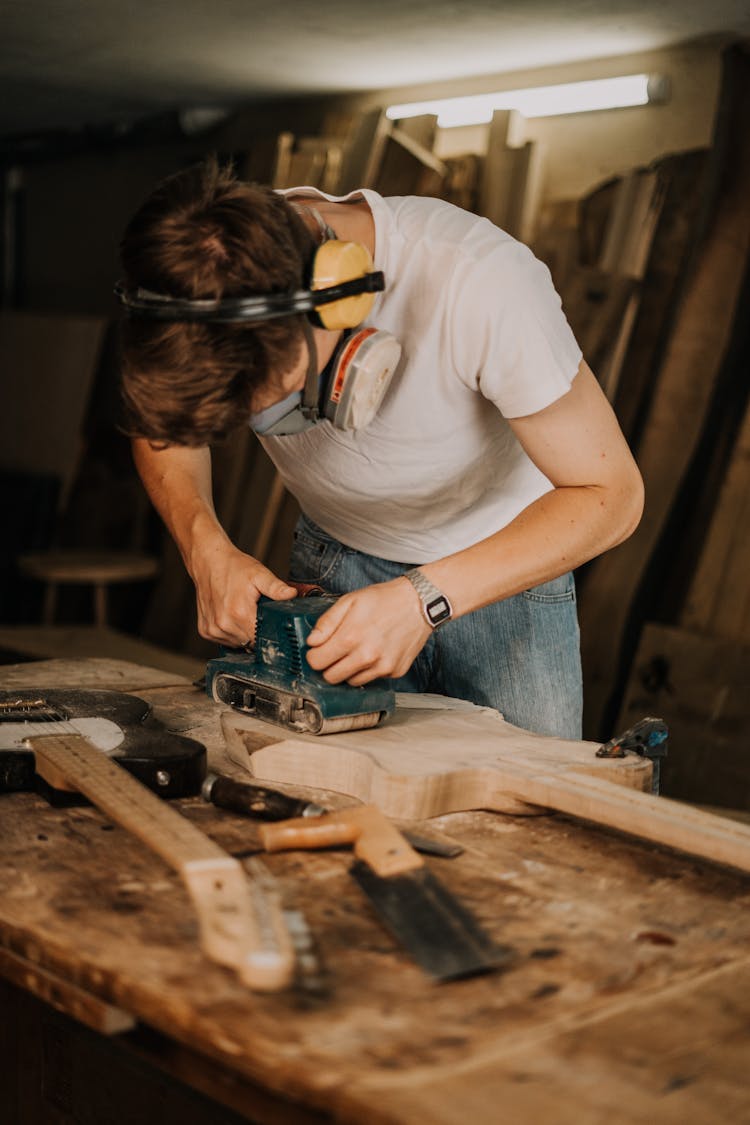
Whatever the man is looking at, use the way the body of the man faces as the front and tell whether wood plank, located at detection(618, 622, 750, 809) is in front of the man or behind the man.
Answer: behind

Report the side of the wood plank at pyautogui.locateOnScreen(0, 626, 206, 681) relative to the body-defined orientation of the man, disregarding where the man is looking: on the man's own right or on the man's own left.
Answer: on the man's own right

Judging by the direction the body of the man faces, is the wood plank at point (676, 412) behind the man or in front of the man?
behind
